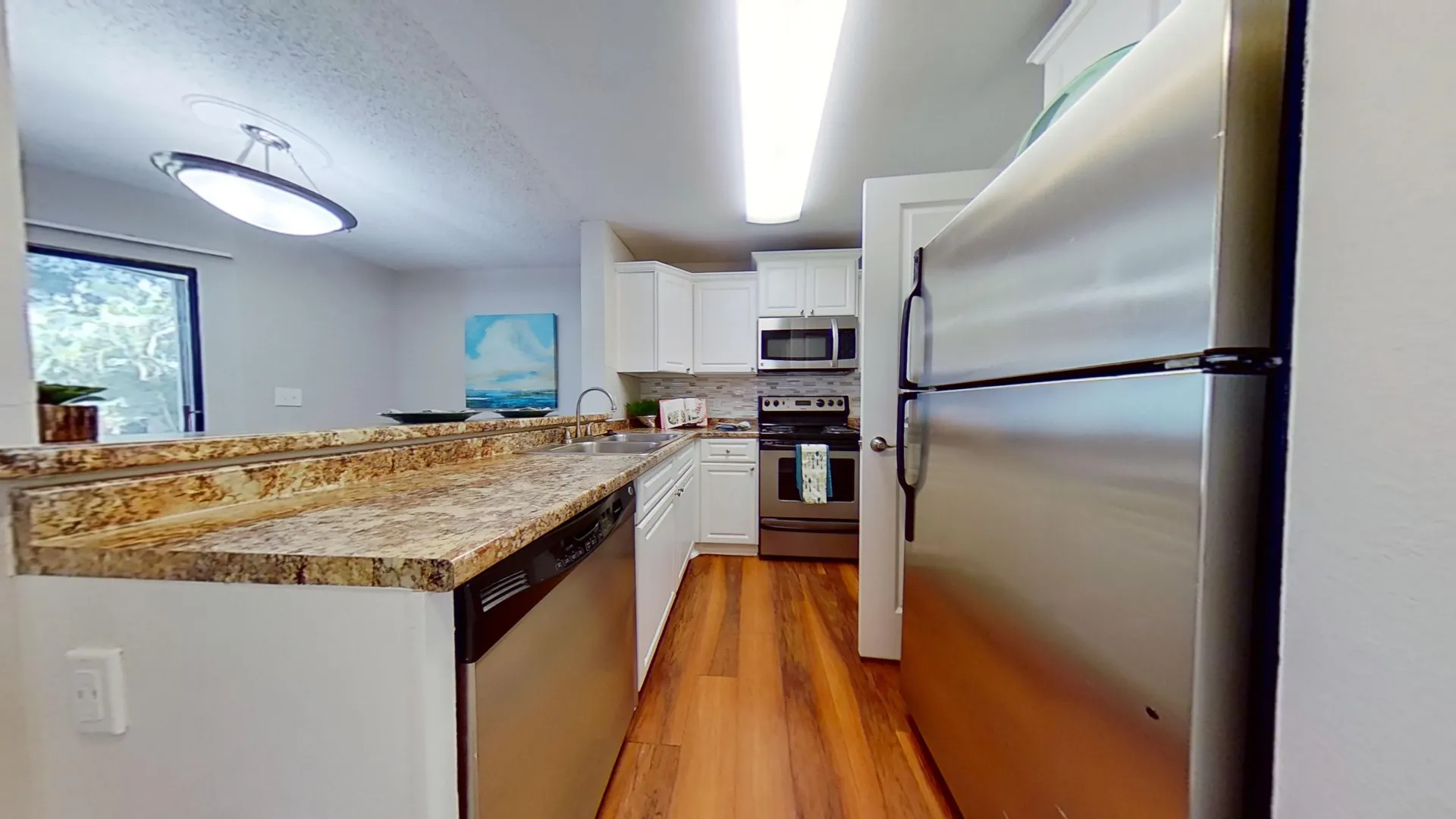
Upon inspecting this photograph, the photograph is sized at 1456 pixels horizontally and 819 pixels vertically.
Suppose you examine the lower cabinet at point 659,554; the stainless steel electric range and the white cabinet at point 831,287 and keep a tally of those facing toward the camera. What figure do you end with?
2

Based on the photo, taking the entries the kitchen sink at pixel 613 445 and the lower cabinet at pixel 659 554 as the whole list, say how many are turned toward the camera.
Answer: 0

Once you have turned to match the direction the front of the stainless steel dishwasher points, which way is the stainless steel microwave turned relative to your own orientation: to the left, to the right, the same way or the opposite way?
to the right

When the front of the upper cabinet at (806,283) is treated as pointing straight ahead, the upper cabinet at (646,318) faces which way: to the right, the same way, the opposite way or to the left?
to the left

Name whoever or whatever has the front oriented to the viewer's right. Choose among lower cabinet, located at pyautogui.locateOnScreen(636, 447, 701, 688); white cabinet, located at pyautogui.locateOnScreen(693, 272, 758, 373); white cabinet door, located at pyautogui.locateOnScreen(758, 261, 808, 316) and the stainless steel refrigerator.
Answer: the lower cabinet

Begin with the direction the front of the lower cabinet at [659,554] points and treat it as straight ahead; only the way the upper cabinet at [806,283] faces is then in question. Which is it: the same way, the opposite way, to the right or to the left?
to the right

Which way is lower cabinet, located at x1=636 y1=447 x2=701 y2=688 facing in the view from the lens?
facing to the right of the viewer

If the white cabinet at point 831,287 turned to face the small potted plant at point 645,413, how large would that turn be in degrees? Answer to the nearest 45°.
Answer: approximately 90° to its right

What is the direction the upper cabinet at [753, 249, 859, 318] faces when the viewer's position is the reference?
facing the viewer

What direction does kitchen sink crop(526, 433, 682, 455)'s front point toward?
to the viewer's right

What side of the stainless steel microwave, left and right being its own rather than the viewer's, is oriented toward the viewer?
front
